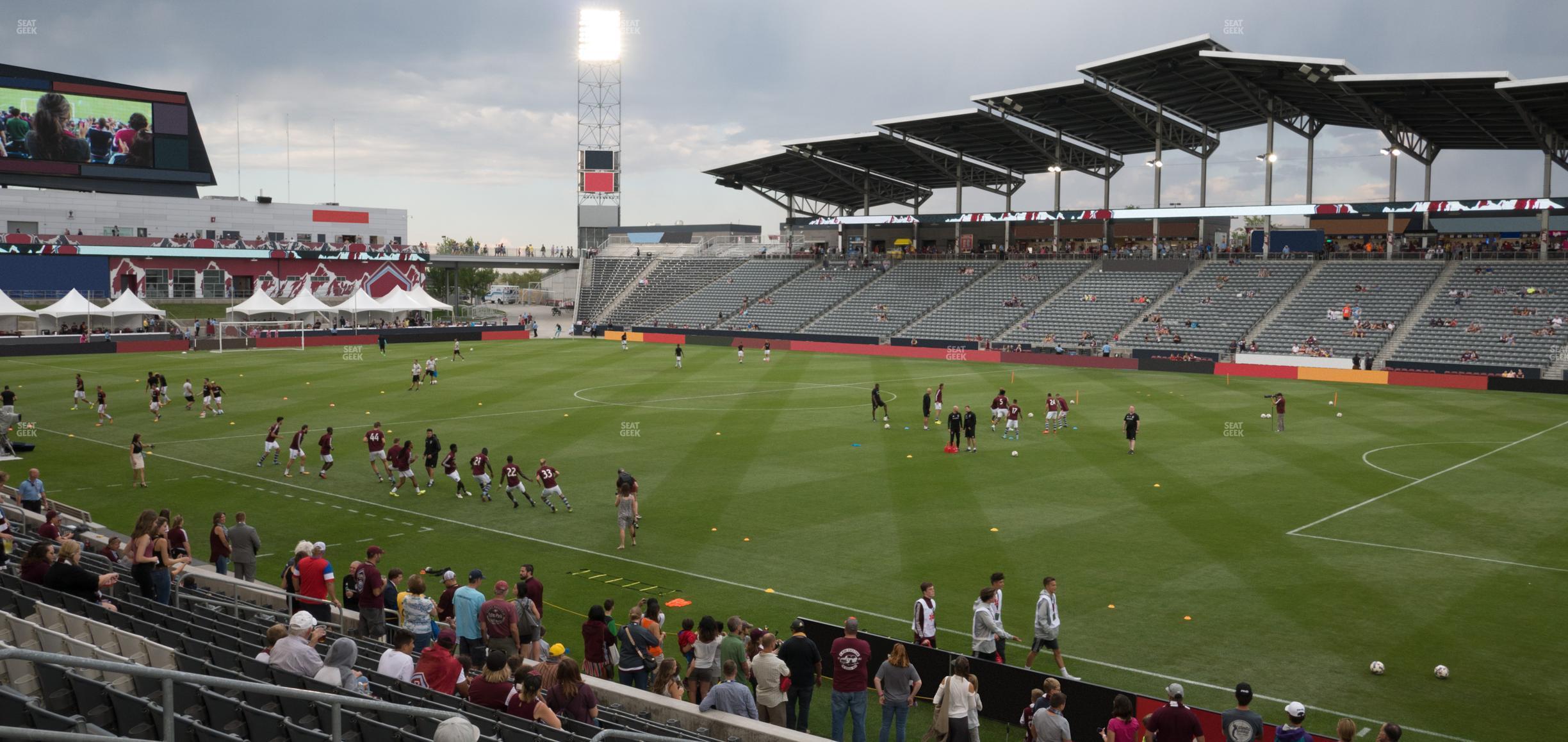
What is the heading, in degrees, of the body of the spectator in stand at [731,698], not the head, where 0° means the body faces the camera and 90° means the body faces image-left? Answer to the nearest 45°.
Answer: approximately 180°

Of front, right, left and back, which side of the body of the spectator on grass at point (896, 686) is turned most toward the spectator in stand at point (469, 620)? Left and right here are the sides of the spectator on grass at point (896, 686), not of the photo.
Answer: left

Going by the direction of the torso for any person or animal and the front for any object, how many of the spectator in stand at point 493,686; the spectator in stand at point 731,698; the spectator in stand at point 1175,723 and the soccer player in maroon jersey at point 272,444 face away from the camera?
3

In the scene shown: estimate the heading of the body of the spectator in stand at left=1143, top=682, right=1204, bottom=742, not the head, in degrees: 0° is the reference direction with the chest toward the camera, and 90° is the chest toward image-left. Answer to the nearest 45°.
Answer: approximately 180°

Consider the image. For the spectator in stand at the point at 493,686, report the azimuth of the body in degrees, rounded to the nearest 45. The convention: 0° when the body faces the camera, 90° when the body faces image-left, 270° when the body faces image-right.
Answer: approximately 180°

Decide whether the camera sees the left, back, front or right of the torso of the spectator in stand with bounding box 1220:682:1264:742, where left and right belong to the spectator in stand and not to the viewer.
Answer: back
